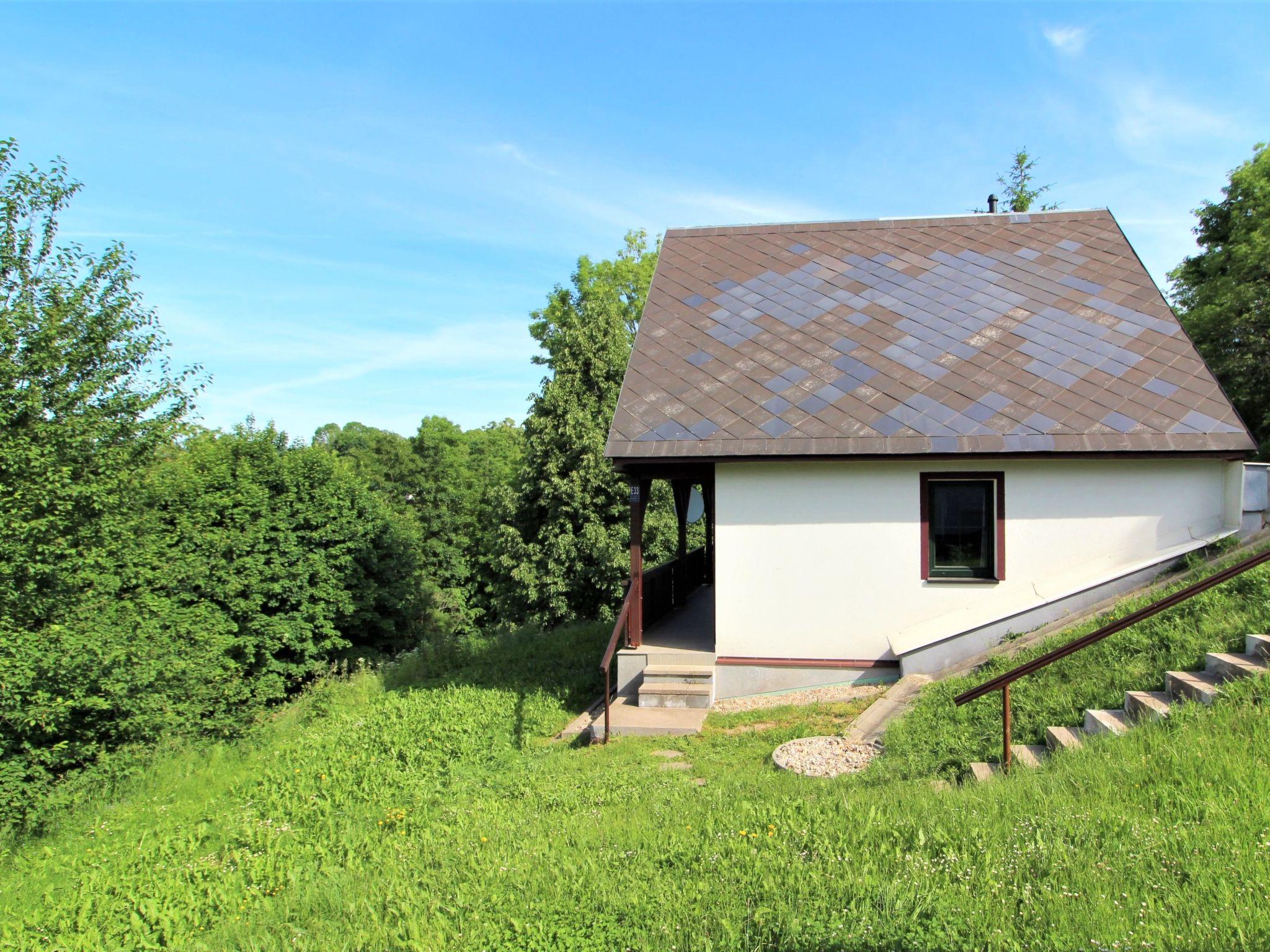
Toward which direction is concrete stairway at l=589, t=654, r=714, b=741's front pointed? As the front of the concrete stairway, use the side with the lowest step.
toward the camera

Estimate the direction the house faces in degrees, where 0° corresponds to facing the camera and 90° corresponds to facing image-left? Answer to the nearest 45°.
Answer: approximately 90°

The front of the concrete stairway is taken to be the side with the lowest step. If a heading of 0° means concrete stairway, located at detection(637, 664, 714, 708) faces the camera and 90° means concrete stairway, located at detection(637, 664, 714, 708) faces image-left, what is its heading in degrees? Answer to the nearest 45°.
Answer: approximately 0°

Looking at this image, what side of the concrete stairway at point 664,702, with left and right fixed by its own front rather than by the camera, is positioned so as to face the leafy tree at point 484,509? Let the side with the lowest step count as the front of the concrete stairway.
back

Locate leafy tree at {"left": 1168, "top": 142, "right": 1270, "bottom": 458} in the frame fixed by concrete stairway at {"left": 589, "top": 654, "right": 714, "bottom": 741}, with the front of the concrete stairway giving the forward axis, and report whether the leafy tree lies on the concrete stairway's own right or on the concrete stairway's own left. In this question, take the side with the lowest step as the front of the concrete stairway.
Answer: on the concrete stairway's own left

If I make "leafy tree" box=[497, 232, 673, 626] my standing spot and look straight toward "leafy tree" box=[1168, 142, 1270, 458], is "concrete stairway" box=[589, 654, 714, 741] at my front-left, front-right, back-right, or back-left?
front-right

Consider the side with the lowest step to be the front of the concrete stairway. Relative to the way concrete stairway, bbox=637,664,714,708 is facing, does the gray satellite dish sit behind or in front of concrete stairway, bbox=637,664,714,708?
behind

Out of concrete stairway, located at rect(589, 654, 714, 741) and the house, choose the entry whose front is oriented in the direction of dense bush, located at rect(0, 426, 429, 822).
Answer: the house

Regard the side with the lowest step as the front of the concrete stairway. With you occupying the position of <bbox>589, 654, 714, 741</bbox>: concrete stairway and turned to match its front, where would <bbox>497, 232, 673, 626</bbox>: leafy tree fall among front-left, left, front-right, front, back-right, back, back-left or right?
back

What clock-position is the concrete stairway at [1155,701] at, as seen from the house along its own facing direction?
The concrete stairway is roughly at 8 o'clock from the house.

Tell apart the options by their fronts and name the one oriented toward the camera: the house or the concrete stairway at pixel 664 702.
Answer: the concrete stairway
